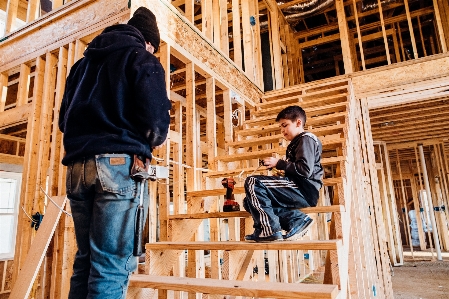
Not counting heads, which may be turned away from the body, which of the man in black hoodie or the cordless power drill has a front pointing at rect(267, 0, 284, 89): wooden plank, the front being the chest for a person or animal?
the man in black hoodie

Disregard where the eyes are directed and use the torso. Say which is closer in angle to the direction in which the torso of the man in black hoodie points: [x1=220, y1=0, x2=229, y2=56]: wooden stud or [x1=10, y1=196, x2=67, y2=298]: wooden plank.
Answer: the wooden stud

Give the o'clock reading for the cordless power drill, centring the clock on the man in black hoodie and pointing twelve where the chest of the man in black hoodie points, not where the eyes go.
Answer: The cordless power drill is roughly at 12 o'clock from the man in black hoodie.

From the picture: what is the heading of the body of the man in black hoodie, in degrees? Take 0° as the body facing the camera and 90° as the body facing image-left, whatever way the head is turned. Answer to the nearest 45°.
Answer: approximately 225°

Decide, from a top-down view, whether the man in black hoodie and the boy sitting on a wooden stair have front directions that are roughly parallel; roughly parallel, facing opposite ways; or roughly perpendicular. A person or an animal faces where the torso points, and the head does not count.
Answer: roughly perpendicular

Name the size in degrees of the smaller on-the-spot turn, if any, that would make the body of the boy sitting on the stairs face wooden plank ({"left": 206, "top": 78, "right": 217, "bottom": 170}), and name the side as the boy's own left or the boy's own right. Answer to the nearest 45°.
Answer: approximately 45° to the boy's own right

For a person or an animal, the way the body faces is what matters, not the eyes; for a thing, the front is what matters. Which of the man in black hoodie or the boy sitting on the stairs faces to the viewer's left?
the boy sitting on the stairs

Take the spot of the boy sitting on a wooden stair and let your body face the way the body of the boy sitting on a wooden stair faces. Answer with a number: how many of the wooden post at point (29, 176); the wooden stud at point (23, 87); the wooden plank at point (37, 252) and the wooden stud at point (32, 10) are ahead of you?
4

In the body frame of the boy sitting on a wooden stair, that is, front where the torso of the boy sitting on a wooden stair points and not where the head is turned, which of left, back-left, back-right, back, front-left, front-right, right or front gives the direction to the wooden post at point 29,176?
front

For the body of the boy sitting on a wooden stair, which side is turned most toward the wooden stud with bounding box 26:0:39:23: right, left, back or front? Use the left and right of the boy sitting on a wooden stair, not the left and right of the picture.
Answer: front

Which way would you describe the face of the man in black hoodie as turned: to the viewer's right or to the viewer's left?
to the viewer's right

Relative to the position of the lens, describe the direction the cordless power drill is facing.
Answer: facing the viewer and to the left of the viewer

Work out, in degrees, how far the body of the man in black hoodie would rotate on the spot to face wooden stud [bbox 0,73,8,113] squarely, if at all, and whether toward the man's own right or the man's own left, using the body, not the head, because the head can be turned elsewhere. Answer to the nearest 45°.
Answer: approximately 90° to the man's own left

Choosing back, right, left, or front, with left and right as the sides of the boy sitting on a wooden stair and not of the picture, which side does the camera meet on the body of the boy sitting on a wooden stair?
left

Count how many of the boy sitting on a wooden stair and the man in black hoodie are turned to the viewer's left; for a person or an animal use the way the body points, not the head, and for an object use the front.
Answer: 1

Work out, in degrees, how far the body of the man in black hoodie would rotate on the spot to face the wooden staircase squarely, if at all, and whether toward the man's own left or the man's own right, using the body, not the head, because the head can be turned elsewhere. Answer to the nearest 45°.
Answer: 0° — they already face it

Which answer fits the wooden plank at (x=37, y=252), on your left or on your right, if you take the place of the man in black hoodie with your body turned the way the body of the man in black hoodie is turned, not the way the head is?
on your left
